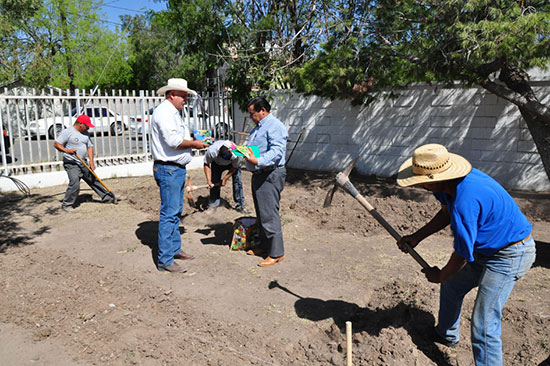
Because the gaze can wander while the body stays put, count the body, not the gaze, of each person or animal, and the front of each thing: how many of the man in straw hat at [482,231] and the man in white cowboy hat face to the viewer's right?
1

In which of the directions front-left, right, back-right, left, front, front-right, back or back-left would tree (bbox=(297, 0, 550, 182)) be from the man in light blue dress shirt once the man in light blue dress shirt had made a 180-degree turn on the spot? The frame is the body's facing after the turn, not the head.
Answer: front-left

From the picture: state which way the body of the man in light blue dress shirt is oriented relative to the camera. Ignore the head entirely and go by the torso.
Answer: to the viewer's left

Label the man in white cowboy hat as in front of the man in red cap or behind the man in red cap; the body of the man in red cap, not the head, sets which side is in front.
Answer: in front

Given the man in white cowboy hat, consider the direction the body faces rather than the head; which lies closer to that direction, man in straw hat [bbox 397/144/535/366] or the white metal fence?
the man in straw hat

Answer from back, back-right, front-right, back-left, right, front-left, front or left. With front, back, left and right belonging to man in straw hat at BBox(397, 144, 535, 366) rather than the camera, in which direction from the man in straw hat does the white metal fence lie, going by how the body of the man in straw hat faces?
front-right

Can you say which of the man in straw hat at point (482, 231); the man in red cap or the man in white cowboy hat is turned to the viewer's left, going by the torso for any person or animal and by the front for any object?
the man in straw hat

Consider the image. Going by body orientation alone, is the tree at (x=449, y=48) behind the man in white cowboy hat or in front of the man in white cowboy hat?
in front

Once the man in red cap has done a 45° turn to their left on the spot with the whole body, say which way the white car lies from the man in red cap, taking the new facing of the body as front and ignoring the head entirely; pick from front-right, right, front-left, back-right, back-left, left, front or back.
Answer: left

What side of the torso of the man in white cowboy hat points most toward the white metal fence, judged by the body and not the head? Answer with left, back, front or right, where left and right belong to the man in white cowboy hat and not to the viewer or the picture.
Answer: left

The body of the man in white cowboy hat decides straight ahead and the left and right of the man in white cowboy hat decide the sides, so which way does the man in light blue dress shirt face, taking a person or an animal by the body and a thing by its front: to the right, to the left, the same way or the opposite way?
the opposite way

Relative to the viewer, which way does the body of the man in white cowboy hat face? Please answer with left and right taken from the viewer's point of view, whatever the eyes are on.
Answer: facing to the right of the viewer

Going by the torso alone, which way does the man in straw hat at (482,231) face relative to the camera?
to the viewer's left
